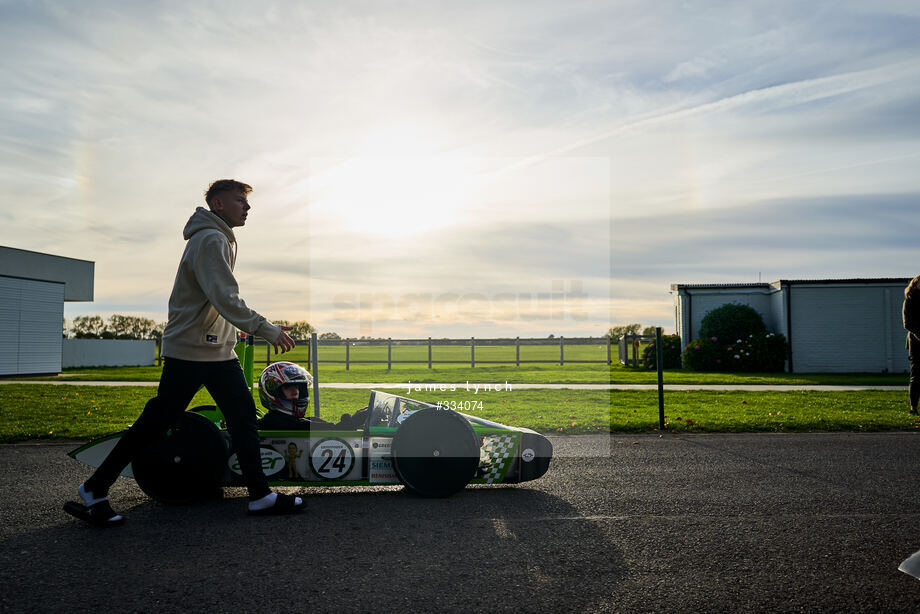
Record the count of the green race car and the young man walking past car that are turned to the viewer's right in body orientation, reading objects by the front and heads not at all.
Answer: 2

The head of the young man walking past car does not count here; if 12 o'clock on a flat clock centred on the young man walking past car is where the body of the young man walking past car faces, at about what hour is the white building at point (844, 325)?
The white building is roughly at 11 o'clock from the young man walking past car.

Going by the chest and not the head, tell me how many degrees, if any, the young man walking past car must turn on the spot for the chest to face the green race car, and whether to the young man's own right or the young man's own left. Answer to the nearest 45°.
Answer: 0° — they already face it

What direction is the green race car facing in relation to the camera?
to the viewer's right

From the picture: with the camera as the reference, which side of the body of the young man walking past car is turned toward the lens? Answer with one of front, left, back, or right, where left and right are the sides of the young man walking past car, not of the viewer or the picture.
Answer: right

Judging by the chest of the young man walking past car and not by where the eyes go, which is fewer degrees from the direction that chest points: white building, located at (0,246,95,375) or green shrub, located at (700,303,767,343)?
the green shrub

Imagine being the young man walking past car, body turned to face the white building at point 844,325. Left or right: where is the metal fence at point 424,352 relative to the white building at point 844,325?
left

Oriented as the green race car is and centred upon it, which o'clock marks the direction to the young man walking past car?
The young man walking past car is roughly at 5 o'clock from the green race car.

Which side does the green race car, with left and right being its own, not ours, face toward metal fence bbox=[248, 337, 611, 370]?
left
